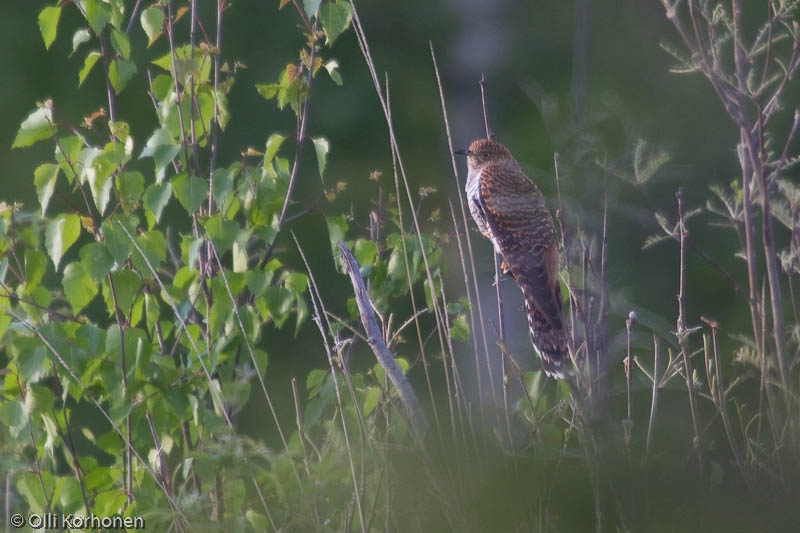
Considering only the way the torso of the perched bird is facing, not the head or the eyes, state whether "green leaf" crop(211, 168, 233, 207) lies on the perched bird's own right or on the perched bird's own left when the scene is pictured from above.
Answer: on the perched bird's own left

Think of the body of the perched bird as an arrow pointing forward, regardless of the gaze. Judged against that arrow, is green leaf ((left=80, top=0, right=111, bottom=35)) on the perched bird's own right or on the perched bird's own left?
on the perched bird's own left

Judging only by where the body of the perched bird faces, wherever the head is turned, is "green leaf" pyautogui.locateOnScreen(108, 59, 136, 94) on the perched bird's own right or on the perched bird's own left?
on the perched bird's own left

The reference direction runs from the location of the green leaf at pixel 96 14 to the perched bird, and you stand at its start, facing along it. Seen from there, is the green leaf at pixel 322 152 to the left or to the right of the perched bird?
right

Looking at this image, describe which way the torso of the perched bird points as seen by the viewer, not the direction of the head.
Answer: to the viewer's left

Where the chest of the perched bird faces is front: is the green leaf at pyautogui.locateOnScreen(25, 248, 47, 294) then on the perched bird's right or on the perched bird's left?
on the perched bird's left

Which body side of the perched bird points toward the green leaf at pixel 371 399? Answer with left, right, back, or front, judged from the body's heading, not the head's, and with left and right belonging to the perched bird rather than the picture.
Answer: left
